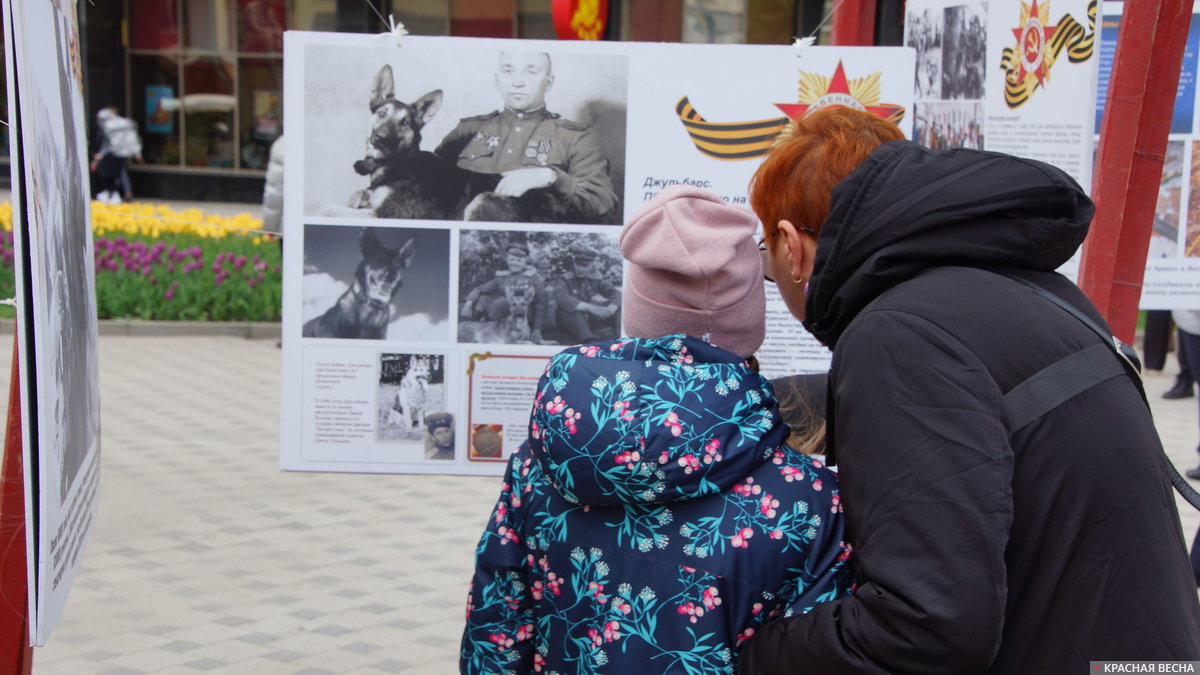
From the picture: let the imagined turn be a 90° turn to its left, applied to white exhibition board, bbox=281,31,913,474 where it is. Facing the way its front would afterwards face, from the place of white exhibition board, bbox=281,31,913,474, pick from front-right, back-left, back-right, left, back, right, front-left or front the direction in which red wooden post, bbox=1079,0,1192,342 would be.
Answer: front

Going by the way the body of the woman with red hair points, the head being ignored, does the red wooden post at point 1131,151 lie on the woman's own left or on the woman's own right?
on the woman's own right

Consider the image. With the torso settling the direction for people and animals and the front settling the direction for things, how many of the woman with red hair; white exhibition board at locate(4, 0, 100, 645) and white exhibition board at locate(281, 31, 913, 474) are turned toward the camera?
1

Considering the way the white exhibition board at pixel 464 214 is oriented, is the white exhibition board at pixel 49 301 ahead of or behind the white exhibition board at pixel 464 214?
ahead

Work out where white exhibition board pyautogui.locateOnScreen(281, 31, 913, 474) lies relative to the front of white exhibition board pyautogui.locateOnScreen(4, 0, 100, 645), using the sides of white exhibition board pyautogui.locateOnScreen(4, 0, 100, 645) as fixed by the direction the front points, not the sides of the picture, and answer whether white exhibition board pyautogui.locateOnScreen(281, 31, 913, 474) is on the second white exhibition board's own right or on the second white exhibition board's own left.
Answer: on the second white exhibition board's own left

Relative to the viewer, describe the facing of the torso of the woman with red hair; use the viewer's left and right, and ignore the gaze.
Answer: facing away from the viewer and to the left of the viewer

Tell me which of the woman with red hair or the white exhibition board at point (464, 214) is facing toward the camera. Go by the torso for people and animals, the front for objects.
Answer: the white exhibition board

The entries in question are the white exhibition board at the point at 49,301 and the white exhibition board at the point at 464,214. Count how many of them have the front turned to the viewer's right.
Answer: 1

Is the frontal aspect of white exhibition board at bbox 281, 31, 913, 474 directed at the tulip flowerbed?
no

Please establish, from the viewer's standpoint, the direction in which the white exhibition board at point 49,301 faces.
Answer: facing to the right of the viewer

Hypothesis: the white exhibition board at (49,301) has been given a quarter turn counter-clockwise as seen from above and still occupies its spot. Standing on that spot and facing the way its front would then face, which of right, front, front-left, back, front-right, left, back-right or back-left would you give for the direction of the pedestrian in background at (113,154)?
front

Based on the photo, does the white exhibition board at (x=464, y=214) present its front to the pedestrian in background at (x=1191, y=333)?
no

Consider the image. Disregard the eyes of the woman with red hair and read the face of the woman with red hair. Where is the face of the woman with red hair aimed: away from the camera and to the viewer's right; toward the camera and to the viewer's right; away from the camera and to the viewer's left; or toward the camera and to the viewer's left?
away from the camera and to the viewer's left

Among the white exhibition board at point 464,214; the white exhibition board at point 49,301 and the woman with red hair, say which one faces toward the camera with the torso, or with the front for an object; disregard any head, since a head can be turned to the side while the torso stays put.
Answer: the white exhibition board at point 464,214

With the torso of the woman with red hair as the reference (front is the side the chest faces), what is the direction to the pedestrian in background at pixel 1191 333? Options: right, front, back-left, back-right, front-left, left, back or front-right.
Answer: front-right

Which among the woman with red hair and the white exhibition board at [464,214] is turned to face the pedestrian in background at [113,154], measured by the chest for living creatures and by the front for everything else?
the woman with red hair

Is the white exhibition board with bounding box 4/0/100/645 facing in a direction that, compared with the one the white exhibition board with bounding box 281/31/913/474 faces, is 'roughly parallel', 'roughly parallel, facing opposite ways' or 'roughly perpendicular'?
roughly perpendicular

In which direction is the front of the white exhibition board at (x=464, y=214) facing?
toward the camera
